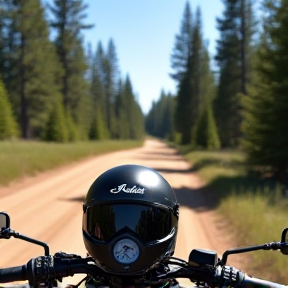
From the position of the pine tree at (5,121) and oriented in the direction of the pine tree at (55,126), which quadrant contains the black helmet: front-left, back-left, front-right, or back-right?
back-right

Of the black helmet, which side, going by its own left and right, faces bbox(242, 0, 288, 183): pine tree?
back

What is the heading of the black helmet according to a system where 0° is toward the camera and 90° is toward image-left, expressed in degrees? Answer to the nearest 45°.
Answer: approximately 0°

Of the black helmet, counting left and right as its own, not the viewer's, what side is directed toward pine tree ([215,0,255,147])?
back

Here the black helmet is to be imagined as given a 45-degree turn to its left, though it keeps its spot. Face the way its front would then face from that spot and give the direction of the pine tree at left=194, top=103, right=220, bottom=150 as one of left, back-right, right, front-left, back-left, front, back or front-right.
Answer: back-left

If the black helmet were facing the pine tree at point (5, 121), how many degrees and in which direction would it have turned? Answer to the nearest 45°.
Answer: approximately 180°
